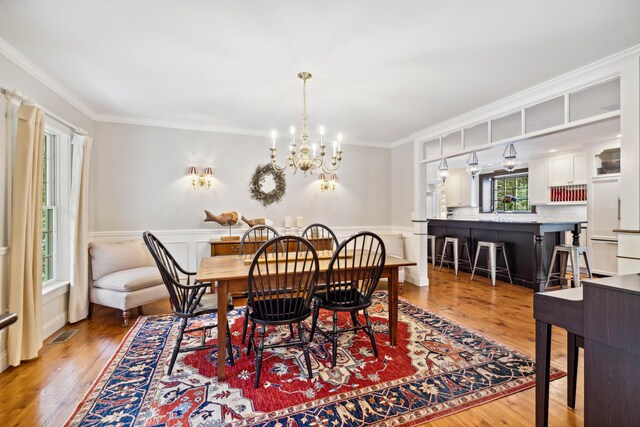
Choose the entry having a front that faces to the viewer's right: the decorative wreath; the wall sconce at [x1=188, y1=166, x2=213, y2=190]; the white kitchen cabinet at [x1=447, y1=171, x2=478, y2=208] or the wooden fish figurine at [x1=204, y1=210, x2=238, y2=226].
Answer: the wooden fish figurine

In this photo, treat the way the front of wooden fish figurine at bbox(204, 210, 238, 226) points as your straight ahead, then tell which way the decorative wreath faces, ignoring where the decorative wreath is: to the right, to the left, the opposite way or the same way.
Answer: to the right

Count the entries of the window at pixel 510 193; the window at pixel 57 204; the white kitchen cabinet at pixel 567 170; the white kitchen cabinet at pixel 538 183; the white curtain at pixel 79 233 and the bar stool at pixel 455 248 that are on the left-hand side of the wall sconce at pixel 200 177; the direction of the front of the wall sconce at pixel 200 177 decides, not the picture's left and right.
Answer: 4

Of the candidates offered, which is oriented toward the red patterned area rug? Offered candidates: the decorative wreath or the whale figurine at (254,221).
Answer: the decorative wreath

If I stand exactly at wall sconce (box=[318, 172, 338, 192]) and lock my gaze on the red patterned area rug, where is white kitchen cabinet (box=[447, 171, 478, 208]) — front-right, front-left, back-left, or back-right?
back-left

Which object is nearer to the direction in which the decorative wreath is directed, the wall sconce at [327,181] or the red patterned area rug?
the red patterned area rug

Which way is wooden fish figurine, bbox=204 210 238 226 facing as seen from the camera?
to the viewer's right
